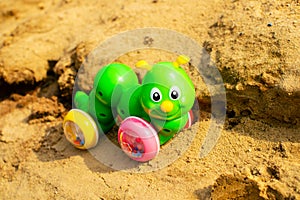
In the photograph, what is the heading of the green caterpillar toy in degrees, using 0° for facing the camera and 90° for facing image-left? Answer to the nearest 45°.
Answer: approximately 315°
